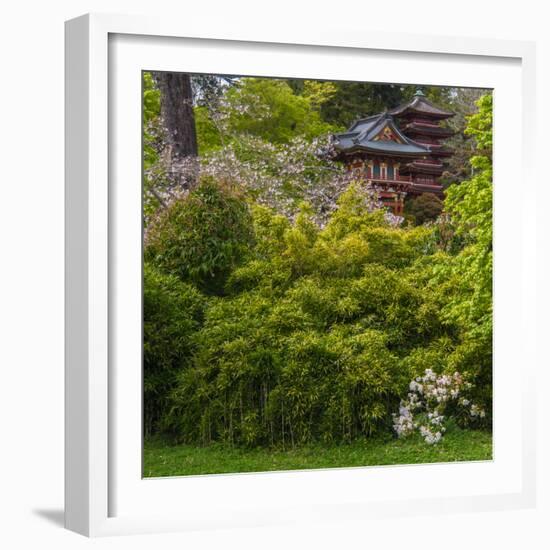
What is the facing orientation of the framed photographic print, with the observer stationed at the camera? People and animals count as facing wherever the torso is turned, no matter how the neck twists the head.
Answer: facing the viewer and to the right of the viewer
